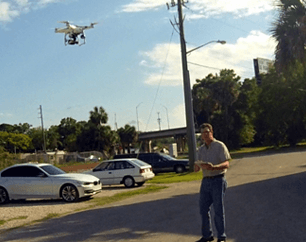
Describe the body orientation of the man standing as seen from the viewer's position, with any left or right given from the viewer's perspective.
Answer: facing the viewer and to the left of the viewer

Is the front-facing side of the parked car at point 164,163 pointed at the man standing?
no

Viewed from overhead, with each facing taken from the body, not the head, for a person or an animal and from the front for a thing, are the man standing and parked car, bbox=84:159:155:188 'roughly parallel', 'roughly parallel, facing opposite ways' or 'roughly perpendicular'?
roughly perpendicular

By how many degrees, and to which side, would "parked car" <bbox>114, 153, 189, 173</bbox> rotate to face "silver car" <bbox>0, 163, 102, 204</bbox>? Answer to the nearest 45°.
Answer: approximately 90° to its right

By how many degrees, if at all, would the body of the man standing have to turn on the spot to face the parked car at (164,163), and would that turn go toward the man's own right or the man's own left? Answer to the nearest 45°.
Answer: approximately 135° to the man's own right

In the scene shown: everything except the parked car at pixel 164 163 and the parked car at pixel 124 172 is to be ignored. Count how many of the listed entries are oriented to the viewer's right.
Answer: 1

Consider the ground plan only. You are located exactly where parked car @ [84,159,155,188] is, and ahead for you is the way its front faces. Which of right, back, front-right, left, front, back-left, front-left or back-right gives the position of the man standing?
back-left

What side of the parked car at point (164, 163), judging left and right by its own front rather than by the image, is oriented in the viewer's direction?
right

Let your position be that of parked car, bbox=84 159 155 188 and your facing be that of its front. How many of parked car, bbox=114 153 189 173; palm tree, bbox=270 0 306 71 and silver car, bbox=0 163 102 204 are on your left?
1

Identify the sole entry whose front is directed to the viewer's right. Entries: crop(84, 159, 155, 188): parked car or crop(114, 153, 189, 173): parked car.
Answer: crop(114, 153, 189, 173): parked car

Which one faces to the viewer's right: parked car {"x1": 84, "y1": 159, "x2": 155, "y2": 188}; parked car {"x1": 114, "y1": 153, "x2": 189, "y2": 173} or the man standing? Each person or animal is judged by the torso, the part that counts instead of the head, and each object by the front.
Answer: parked car {"x1": 114, "y1": 153, "x2": 189, "y2": 173}

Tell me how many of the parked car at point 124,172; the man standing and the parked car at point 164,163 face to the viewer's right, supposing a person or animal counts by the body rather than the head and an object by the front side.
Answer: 1

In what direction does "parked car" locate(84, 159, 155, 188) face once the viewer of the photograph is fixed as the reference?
facing away from the viewer and to the left of the viewer

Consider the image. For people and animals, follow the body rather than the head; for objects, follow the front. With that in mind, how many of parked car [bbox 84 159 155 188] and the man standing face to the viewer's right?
0

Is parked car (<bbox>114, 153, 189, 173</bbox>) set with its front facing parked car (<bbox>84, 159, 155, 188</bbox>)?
no
